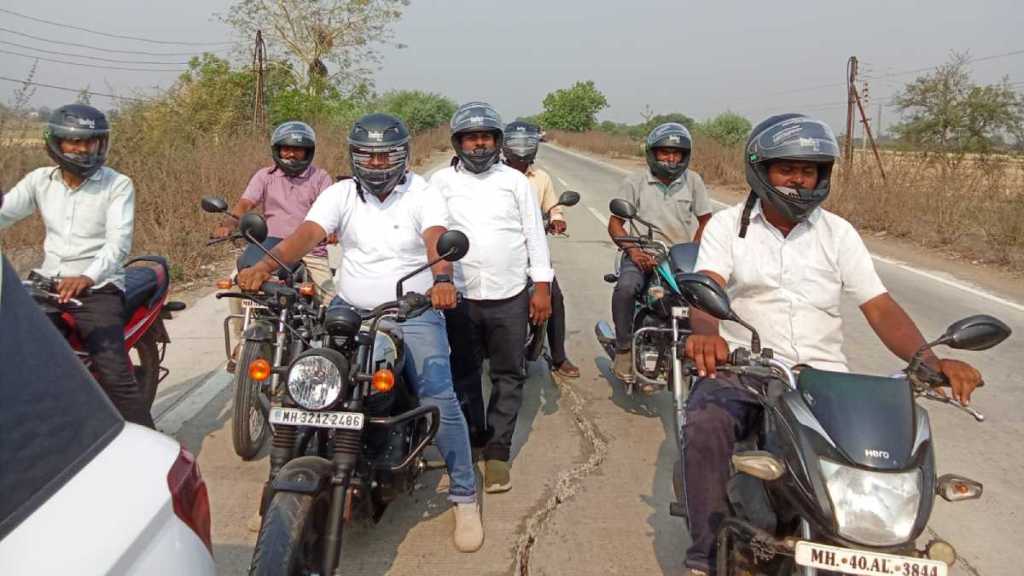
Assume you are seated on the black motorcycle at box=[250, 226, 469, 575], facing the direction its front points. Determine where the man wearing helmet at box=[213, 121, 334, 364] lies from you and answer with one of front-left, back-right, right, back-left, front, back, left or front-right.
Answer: back-right

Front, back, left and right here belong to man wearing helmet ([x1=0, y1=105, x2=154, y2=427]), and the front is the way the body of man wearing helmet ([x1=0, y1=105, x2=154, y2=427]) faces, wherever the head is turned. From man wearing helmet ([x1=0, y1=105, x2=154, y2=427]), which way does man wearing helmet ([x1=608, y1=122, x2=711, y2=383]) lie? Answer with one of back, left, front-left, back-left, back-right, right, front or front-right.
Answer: back-left

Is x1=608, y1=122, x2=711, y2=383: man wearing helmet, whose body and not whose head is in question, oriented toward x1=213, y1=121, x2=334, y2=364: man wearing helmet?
no

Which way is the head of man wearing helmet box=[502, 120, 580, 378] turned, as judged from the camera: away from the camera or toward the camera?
toward the camera

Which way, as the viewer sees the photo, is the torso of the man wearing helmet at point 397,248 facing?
toward the camera

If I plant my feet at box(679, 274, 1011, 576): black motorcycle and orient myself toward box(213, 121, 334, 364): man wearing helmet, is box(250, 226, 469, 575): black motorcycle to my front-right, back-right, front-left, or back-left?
front-left

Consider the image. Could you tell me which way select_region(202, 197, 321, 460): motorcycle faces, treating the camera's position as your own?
facing the viewer and to the left of the viewer

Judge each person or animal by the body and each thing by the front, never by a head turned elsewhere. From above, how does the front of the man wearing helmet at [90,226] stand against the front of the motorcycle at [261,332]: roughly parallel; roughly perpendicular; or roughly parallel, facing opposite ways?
roughly parallel

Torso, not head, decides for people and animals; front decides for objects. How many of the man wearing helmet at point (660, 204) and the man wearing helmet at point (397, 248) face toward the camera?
2

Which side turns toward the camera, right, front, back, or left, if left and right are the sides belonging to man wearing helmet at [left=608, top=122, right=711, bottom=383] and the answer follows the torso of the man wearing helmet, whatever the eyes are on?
front

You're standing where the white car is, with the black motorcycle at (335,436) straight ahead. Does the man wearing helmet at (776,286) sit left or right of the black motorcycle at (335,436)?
right

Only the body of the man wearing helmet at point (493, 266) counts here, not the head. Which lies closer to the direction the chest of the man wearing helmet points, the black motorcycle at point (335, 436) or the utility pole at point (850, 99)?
the black motorcycle

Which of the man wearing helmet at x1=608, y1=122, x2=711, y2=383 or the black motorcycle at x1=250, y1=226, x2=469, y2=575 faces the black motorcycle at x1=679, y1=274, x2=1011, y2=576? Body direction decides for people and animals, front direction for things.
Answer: the man wearing helmet

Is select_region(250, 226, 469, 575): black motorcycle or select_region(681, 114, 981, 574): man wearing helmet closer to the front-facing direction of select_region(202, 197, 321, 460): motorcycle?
the black motorcycle

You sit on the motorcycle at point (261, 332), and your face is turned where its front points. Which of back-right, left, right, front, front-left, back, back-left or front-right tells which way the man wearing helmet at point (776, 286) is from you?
left

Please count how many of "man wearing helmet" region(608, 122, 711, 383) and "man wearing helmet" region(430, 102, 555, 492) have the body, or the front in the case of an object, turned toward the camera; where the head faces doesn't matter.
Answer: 2

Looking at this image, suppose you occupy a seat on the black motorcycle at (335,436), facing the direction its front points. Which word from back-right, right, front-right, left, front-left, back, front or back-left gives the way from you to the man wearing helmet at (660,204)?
back

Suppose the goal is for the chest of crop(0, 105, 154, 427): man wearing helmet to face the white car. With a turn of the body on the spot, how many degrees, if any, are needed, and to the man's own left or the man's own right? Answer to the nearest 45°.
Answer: approximately 45° to the man's own left

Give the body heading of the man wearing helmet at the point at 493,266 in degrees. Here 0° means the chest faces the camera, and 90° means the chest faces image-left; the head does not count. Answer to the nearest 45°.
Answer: approximately 0°
